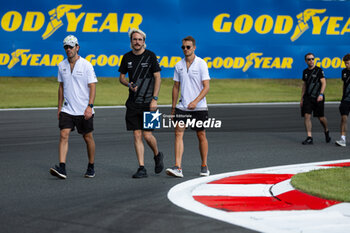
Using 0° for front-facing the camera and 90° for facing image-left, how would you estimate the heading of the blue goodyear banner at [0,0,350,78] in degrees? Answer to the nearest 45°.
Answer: approximately 0°

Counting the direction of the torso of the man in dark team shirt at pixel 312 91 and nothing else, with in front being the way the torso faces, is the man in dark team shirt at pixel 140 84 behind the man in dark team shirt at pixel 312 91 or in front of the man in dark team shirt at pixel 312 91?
in front

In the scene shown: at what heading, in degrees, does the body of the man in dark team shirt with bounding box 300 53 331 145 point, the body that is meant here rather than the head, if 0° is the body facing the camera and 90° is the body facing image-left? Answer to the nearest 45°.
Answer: approximately 45°

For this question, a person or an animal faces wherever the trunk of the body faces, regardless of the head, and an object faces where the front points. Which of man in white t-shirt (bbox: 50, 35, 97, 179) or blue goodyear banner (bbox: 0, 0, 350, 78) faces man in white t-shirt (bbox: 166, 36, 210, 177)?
the blue goodyear banner

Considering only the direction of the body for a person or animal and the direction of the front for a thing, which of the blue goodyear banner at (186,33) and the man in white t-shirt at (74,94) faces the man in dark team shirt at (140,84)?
the blue goodyear banner

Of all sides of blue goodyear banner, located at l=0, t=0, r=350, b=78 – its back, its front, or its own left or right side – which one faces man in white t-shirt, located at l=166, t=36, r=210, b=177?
front

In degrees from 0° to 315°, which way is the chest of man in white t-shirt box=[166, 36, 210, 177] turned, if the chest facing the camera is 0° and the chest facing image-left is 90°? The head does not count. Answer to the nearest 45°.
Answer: approximately 45°

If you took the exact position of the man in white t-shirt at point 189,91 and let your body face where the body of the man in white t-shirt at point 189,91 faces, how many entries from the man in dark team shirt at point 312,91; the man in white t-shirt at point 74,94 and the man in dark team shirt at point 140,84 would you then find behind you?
1

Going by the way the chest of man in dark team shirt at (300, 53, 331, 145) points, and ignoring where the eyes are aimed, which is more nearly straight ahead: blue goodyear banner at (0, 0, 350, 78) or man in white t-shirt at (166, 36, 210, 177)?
the man in white t-shirt

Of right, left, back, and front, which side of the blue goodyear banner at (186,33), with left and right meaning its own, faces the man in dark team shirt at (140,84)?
front

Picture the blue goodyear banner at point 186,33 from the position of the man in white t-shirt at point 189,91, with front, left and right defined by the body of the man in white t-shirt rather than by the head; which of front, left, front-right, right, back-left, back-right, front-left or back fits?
back-right

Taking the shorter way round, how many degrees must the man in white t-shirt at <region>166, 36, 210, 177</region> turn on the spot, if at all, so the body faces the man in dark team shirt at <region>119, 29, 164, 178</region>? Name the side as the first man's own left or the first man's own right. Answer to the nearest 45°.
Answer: approximately 45° to the first man's own right
